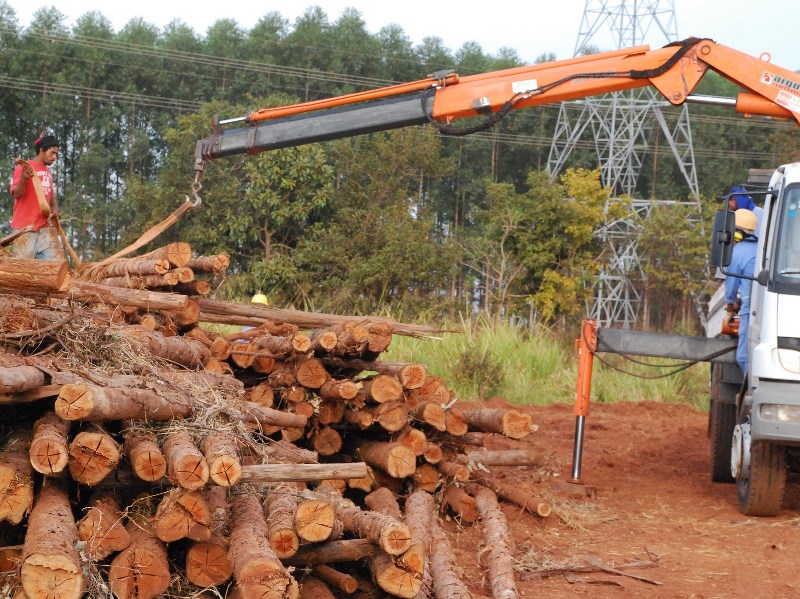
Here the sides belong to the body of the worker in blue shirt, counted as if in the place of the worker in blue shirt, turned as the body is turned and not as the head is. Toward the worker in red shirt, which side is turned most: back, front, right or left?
left

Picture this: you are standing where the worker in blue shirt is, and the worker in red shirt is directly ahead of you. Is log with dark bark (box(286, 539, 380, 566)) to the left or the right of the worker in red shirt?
left

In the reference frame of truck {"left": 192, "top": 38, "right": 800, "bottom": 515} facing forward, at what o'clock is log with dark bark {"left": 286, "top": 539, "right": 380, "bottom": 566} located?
The log with dark bark is roughly at 1 o'clock from the truck.

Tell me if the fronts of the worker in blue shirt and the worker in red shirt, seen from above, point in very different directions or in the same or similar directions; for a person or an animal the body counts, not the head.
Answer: very different directions

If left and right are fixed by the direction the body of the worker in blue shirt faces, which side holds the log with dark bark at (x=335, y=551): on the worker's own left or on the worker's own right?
on the worker's own left

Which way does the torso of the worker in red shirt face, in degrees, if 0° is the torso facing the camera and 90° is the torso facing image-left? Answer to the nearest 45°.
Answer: approximately 315°

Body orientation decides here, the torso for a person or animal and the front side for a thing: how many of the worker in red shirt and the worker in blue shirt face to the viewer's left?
1

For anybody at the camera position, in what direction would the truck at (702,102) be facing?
facing the viewer

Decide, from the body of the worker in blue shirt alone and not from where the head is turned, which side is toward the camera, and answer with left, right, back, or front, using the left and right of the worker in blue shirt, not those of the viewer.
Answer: left

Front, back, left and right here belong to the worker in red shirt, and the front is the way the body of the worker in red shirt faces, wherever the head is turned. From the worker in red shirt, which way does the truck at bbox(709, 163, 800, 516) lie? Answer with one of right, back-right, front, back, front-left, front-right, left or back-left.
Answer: front

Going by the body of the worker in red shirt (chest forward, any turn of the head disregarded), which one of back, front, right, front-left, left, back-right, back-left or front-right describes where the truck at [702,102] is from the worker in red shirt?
front

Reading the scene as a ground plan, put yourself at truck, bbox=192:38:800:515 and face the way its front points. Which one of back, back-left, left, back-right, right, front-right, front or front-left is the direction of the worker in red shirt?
right

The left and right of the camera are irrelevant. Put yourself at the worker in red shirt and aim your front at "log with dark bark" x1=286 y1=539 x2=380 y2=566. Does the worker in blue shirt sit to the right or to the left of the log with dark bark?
left

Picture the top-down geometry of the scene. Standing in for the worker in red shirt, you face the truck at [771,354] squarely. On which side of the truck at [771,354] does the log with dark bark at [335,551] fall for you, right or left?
right
